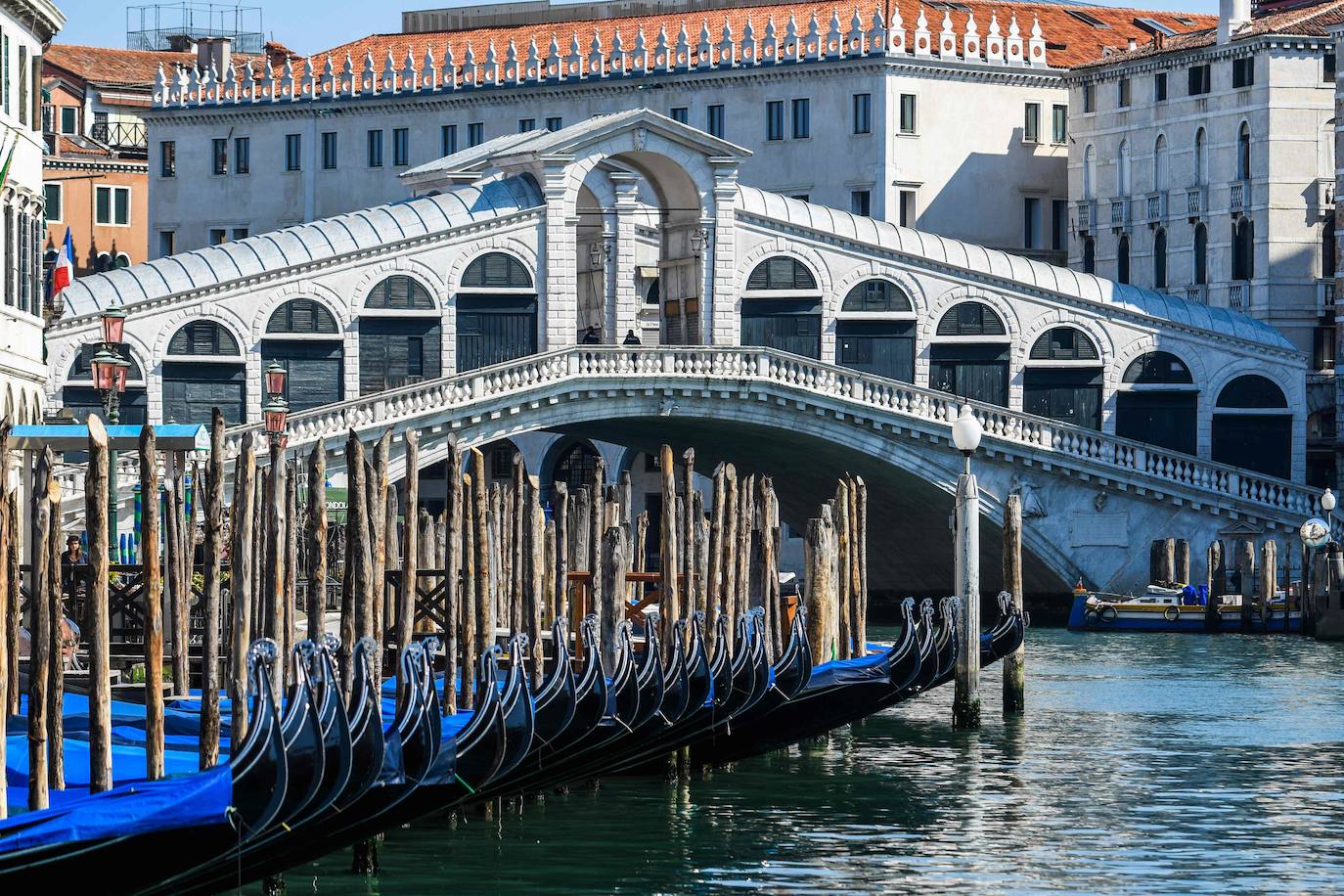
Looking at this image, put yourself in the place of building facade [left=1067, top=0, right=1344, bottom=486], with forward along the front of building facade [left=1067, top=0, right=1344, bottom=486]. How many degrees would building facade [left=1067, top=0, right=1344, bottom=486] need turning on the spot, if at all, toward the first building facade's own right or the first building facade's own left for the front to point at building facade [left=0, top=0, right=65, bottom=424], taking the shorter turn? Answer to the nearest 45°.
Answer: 0° — it already faces it

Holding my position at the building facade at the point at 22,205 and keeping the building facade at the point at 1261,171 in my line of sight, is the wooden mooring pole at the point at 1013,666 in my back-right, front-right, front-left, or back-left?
front-right

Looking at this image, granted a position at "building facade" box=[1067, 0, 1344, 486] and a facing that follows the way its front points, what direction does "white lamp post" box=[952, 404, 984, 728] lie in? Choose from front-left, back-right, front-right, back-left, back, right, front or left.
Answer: front-left

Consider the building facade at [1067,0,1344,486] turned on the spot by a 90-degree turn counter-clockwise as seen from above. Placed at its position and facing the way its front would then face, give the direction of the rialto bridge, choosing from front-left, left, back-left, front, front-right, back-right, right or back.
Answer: right

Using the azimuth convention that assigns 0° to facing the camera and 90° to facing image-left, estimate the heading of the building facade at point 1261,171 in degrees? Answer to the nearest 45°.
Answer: approximately 45°

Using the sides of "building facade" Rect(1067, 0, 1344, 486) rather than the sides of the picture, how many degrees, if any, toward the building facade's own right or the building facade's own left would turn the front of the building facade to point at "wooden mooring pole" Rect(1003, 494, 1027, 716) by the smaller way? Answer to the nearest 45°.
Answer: approximately 45° to the building facade's own left

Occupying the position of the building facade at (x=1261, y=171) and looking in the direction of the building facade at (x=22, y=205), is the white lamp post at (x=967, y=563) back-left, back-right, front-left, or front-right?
front-left

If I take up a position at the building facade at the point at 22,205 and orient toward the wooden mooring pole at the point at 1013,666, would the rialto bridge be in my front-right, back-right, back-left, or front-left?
front-left
